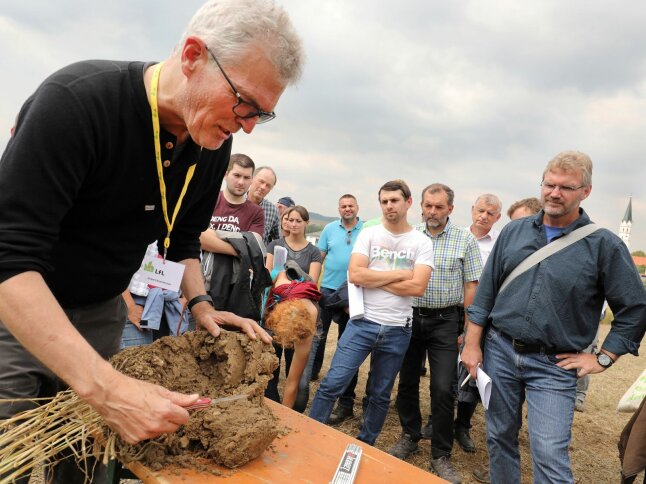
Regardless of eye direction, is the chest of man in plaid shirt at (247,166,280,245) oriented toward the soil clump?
yes

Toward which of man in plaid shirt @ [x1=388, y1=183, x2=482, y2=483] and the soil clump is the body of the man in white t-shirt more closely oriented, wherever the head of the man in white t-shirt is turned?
the soil clump

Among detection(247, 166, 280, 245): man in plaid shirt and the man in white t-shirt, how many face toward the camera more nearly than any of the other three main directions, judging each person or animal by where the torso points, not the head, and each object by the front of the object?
2

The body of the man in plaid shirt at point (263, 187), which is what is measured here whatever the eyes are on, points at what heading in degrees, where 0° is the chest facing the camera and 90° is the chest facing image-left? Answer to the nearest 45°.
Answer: approximately 0°

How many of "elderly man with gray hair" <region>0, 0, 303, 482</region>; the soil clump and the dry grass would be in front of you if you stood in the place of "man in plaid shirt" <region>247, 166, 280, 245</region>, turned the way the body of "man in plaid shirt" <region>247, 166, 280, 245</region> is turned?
3
